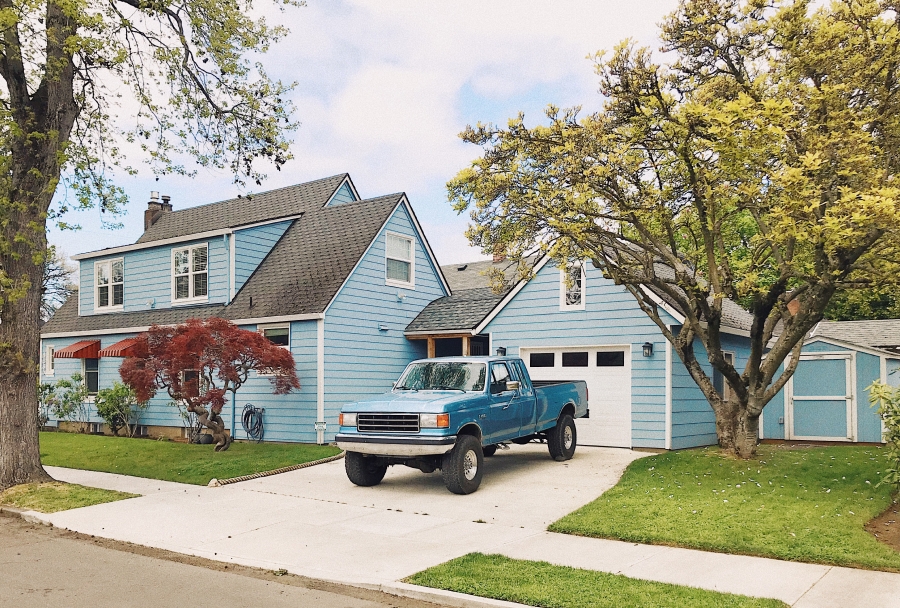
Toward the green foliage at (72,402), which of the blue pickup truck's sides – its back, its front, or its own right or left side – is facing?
right

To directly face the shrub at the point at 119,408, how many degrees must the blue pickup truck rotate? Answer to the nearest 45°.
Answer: approximately 90° to its right

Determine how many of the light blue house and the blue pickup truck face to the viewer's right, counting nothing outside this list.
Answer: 0

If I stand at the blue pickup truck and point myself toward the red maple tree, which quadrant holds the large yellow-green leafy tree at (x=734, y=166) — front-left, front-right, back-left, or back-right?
back-right

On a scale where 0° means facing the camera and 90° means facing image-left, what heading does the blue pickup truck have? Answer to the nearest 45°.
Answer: approximately 45°

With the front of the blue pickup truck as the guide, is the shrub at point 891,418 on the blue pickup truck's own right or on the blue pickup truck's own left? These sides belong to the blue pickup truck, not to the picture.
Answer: on the blue pickup truck's own left

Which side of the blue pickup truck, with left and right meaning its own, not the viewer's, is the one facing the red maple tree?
right

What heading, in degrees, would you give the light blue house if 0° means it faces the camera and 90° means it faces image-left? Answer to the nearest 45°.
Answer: approximately 45°
